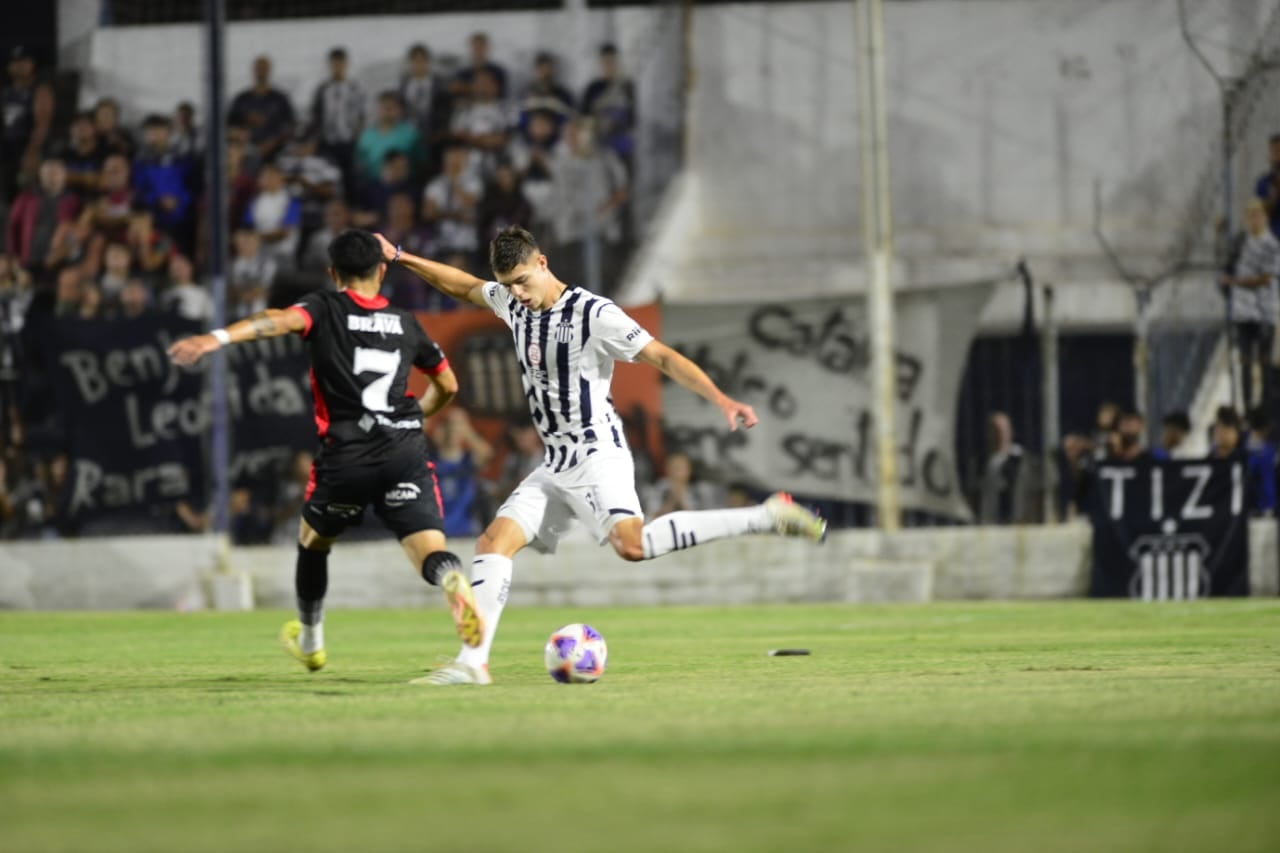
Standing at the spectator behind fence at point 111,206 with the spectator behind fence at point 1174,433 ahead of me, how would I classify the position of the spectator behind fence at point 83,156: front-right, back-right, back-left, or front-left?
back-left

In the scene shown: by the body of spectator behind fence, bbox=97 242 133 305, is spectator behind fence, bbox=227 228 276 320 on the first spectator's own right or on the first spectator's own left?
on the first spectator's own left

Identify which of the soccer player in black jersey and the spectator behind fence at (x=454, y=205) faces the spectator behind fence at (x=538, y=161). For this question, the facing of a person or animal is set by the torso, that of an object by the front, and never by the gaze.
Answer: the soccer player in black jersey

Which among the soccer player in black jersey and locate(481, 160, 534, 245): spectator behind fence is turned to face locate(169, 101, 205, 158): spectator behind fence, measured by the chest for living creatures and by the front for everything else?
the soccer player in black jersey

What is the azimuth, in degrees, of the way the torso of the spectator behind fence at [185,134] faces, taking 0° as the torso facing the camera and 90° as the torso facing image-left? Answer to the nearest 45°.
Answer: approximately 0°

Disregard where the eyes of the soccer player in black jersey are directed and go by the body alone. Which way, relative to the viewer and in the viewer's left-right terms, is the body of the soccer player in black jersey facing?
facing away from the viewer

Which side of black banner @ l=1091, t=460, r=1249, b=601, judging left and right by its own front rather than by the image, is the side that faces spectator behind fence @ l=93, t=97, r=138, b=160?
right
